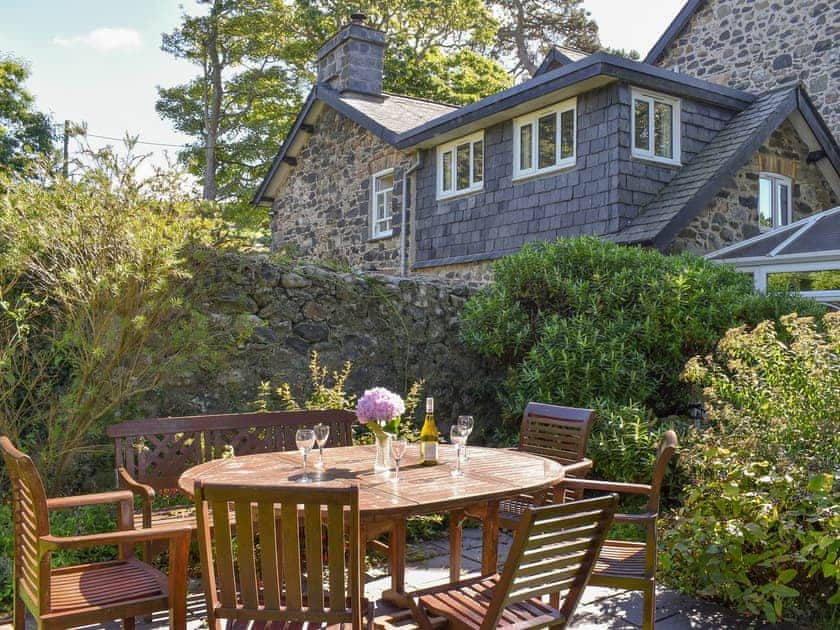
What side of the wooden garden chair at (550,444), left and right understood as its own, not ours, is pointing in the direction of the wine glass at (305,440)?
front

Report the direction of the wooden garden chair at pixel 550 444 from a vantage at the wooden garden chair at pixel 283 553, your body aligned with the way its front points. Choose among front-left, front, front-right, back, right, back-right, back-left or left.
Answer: front-right

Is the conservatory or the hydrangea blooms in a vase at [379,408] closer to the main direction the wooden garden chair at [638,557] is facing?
the hydrangea blooms in a vase

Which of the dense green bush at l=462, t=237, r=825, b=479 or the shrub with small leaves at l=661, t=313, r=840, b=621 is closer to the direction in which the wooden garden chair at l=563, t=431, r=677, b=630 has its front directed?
the dense green bush

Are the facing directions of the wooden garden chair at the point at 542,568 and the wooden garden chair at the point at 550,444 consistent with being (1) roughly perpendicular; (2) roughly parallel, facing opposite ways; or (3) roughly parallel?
roughly perpendicular

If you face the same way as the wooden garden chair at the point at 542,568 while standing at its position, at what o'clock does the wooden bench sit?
The wooden bench is roughly at 12 o'clock from the wooden garden chair.

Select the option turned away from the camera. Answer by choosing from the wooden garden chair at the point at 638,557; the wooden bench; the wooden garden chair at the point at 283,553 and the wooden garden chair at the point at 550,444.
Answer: the wooden garden chair at the point at 283,553

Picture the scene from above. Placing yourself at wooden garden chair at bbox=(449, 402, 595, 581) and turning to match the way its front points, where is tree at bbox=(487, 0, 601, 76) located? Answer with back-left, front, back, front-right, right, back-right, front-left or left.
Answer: back-right

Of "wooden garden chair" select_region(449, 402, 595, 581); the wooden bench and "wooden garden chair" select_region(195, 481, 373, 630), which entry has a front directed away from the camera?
"wooden garden chair" select_region(195, 481, 373, 630)

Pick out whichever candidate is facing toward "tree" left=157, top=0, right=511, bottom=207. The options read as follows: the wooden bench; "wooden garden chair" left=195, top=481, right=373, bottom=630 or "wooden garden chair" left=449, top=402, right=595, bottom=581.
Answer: "wooden garden chair" left=195, top=481, right=373, bottom=630

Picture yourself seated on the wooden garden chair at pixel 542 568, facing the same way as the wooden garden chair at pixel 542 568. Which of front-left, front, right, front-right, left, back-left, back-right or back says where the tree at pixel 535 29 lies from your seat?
front-right

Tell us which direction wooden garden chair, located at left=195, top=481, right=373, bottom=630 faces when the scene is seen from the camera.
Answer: facing away from the viewer

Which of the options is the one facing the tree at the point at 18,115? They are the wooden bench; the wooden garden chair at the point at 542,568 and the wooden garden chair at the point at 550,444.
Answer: the wooden garden chair at the point at 542,568

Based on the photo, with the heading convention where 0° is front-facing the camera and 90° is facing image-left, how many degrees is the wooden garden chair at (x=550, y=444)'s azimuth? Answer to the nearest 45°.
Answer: approximately 45°

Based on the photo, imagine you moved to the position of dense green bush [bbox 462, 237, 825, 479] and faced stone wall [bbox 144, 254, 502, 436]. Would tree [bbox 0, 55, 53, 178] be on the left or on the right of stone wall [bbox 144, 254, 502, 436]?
right

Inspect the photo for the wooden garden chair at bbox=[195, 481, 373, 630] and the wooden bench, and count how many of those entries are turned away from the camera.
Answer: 1

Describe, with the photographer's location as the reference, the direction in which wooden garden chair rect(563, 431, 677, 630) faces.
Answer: facing to the left of the viewer

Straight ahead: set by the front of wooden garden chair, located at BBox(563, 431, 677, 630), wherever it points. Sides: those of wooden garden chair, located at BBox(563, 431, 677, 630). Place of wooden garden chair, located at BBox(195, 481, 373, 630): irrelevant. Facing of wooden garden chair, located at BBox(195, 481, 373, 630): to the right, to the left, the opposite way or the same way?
to the right

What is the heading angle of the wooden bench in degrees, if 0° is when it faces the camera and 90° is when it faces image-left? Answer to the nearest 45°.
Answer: approximately 315°

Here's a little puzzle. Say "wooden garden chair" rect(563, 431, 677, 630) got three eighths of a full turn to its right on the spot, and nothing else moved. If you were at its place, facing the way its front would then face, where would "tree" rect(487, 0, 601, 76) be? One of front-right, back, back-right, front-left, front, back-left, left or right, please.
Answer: front-left

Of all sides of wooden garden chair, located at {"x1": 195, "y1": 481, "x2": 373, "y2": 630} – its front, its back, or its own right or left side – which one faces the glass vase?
front

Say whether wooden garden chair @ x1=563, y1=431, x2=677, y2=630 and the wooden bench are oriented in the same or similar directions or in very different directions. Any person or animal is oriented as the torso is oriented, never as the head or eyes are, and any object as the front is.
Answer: very different directions
